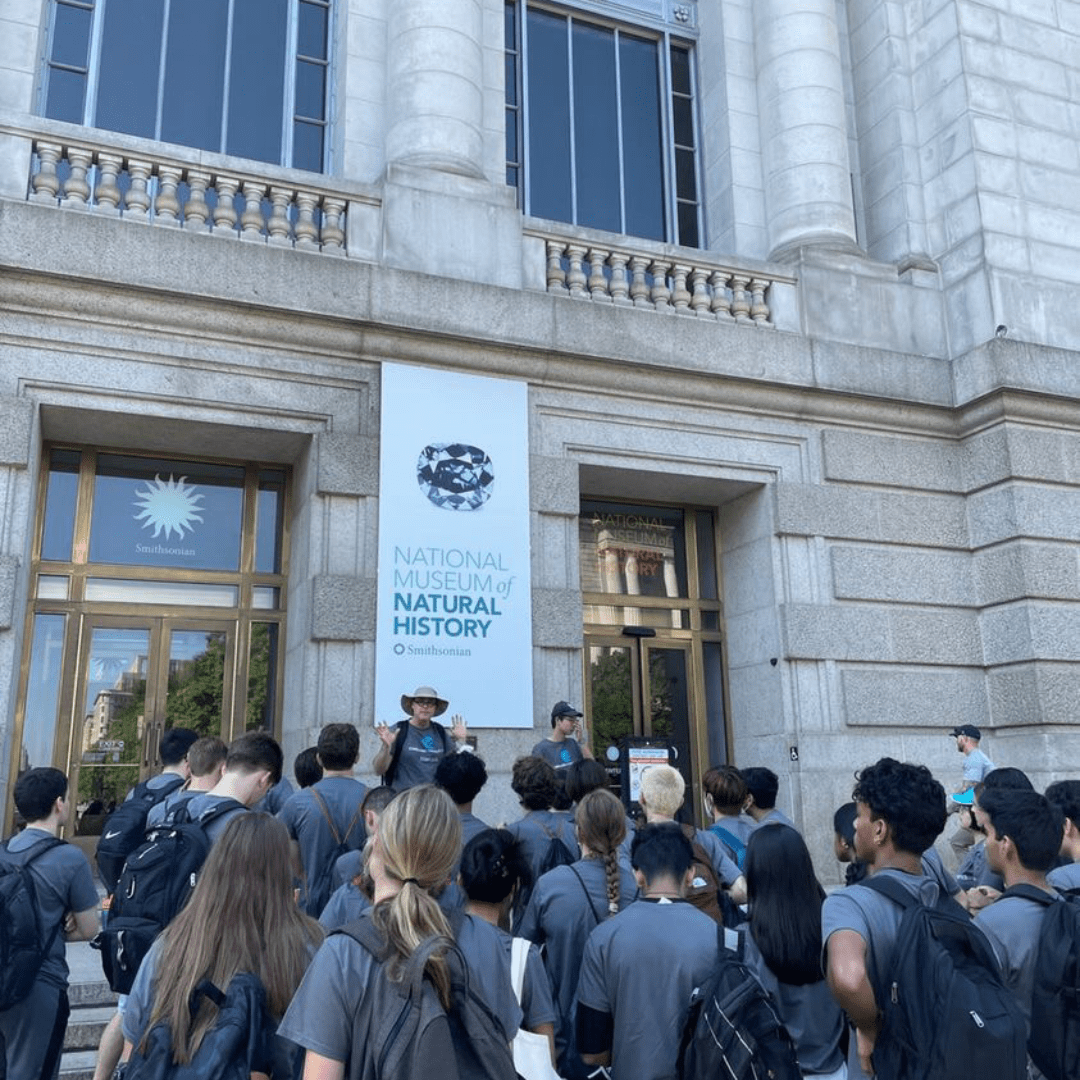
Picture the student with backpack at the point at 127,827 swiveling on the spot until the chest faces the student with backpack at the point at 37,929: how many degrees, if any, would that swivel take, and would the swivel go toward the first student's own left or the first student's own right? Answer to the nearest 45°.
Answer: approximately 180°

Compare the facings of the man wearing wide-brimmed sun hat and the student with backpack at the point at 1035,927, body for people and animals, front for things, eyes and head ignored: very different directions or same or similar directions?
very different directions

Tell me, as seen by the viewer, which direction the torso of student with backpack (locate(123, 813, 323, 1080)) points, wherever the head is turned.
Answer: away from the camera

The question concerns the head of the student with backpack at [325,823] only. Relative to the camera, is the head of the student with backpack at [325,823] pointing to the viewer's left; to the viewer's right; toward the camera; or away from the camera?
away from the camera

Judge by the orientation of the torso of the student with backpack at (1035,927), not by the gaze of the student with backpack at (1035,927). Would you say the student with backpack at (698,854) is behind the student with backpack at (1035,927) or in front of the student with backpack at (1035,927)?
in front

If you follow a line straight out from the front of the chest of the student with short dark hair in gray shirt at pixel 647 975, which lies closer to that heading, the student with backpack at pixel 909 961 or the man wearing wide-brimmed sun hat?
the man wearing wide-brimmed sun hat

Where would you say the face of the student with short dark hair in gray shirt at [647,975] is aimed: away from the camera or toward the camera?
away from the camera

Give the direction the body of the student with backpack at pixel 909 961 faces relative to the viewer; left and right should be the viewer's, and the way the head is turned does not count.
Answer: facing away from the viewer and to the left of the viewer

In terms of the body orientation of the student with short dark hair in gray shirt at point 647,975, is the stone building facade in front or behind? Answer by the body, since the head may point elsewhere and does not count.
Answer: in front

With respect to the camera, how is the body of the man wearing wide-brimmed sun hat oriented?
toward the camera

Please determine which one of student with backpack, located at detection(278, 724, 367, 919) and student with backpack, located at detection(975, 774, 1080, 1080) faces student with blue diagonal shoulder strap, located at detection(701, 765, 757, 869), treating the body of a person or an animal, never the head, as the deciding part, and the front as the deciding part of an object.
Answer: student with backpack, located at detection(975, 774, 1080, 1080)

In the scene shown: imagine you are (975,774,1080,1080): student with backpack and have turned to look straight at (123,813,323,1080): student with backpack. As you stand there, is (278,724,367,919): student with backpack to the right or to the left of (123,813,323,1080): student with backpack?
right

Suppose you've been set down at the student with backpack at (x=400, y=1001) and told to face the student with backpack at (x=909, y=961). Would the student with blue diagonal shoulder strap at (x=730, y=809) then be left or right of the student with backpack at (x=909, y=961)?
left

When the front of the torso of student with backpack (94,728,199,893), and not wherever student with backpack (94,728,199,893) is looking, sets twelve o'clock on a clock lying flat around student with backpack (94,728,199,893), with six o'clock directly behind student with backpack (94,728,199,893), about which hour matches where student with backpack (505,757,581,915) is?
student with backpack (505,757,581,915) is roughly at 2 o'clock from student with backpack (94,728,199,893).

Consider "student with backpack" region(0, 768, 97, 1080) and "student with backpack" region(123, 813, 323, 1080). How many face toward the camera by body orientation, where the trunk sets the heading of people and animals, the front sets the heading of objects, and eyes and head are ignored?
0

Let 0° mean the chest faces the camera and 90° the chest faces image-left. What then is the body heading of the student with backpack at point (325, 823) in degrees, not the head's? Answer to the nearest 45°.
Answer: approximately 180°

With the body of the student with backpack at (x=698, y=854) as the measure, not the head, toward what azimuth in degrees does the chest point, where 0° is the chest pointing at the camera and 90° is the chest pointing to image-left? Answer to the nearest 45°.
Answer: approximately 180°

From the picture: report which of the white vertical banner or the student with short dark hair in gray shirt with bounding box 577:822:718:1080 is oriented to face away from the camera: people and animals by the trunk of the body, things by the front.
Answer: the student with short dark hair in gray shirt

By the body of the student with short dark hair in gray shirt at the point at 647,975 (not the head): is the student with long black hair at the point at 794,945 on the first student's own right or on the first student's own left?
on the first student's own right

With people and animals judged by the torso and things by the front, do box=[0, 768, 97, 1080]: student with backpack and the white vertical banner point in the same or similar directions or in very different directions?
very different directions

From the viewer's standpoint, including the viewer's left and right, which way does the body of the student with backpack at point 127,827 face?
facing away from the viewer and to the right of the viewer

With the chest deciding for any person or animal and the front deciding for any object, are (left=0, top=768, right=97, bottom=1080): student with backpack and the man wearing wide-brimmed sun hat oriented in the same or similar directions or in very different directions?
very different directions
